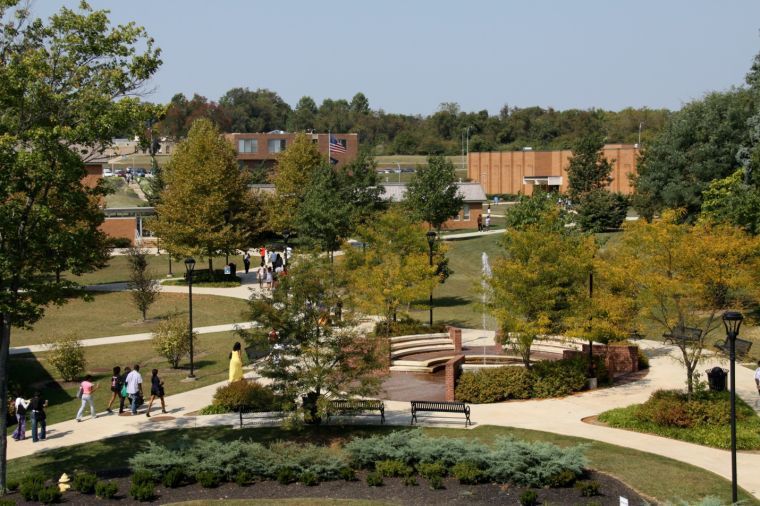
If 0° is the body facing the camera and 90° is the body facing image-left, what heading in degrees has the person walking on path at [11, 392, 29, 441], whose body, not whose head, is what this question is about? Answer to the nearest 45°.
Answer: approximately 225°

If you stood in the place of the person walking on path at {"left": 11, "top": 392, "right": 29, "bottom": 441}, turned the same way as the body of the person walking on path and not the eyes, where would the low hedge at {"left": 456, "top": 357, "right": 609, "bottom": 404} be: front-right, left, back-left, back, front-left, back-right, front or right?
front-right

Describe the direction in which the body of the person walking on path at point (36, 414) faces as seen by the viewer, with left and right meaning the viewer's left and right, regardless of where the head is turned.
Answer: facing away from the viewer and to the right of the viewer

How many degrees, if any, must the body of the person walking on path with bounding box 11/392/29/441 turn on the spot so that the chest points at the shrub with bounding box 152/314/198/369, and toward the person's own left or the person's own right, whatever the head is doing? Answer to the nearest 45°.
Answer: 0° — they already face it

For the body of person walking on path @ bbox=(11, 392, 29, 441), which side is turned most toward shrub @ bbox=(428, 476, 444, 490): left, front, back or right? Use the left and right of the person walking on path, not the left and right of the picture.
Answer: right

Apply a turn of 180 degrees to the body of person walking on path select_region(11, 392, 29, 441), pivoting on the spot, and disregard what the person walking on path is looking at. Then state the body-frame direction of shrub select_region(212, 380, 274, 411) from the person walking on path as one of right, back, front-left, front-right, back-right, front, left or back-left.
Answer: back-left
